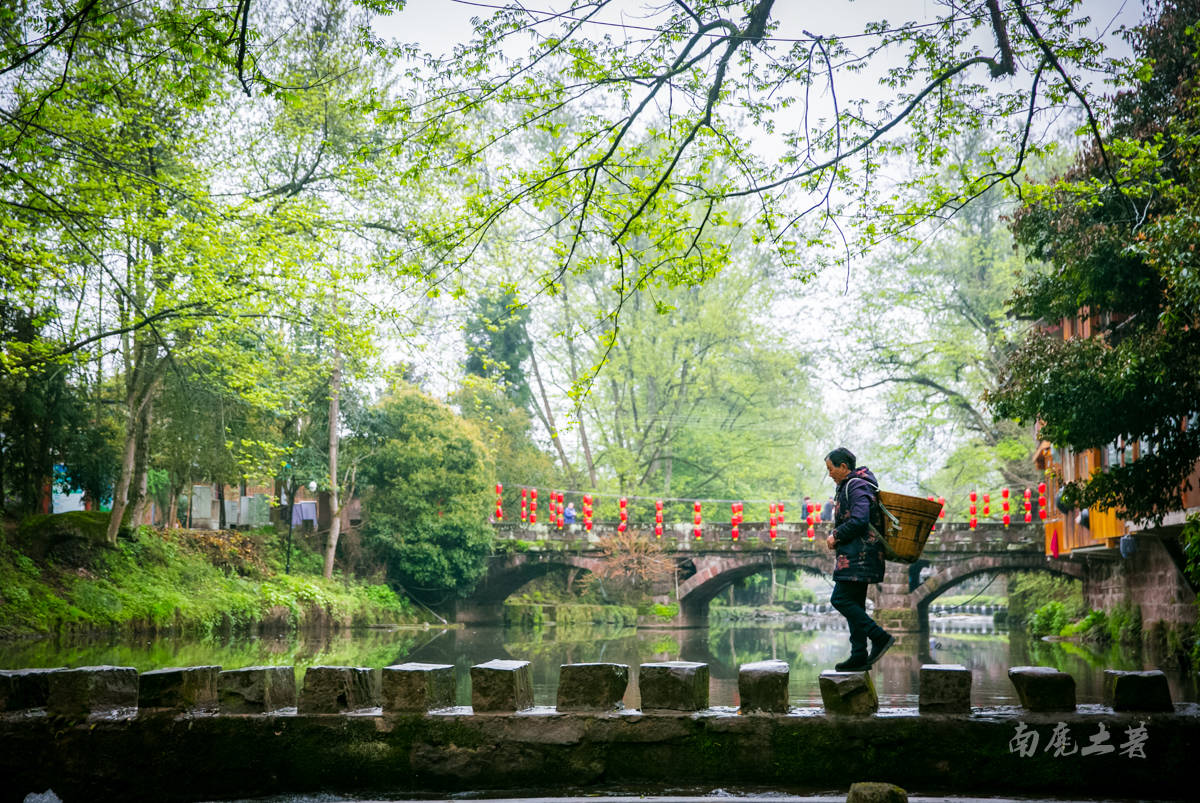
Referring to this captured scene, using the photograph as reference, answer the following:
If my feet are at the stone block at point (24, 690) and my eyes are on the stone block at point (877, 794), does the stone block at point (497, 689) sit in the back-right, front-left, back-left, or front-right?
front-left

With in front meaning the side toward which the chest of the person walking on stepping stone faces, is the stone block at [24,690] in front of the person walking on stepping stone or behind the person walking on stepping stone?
in front

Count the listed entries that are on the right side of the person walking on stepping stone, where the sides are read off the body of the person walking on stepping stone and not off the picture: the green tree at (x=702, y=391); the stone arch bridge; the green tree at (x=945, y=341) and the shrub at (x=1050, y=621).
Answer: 4

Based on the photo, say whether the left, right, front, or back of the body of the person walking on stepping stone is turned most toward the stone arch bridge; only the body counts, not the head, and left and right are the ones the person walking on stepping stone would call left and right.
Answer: right

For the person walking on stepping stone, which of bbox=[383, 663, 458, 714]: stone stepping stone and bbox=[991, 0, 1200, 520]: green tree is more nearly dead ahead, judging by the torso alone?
the stone stepping stone

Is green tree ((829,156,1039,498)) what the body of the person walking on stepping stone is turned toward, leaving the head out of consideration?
no

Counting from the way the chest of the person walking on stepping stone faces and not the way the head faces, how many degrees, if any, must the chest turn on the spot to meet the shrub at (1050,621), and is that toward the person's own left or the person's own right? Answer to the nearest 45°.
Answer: approximately 90° to the person's own right

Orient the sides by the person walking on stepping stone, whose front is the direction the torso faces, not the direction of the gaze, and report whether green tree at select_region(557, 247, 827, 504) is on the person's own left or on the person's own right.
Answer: on the person's own right

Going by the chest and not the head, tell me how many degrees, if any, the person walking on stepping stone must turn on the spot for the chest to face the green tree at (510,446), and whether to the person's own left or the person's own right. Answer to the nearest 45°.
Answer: approximately 90° to the person's own right

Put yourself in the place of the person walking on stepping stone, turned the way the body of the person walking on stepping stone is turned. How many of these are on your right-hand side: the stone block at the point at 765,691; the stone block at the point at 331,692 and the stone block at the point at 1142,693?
0

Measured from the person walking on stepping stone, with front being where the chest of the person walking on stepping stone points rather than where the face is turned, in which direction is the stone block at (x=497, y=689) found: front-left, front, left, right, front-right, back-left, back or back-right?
front-left

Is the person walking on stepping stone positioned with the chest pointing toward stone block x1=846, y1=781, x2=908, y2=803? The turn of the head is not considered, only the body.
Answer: no

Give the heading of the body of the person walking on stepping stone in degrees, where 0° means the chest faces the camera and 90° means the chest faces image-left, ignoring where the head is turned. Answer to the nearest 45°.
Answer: approximately 90°

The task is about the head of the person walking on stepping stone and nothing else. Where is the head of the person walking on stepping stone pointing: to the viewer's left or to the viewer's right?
to the viewer's left

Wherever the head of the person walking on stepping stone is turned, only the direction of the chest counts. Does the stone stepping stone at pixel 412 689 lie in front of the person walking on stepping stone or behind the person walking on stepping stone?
in front

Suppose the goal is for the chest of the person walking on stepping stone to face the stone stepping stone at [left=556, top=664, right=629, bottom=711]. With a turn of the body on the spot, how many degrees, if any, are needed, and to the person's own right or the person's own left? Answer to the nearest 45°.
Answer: approximately 45° to the person's own left
